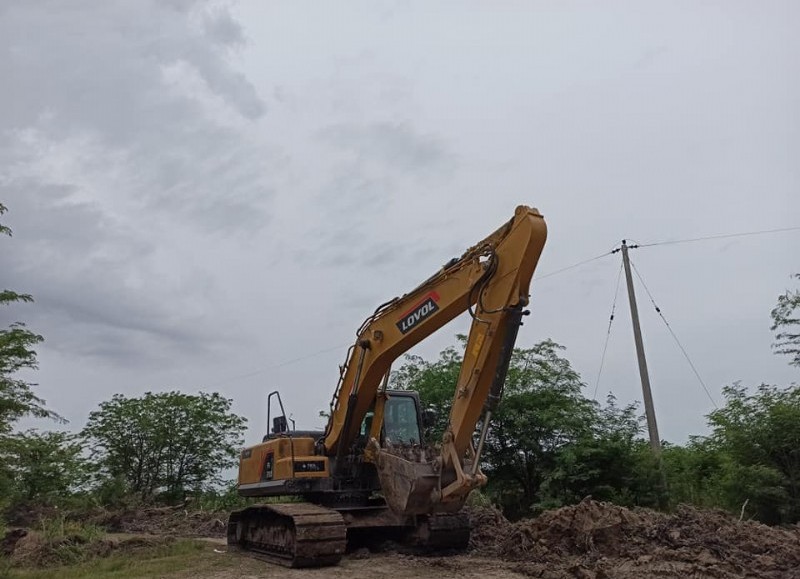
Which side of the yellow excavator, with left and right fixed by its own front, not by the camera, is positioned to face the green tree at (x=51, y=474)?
back

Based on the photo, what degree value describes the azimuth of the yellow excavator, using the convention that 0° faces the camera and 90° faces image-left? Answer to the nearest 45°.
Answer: approximately 315°

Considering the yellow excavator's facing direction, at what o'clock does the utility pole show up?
The utility pole is roughly at 9 o'clock from the yellow excavator.

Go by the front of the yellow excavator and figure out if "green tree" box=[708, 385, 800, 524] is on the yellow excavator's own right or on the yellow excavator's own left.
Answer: on the yellow excavator's own left

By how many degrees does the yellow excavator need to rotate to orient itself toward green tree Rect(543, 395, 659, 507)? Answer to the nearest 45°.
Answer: approximately 90° to its left

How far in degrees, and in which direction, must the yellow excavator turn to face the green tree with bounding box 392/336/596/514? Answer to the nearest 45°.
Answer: approximately 90° to its left

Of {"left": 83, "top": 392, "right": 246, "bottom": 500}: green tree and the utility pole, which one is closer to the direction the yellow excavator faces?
the utility pole

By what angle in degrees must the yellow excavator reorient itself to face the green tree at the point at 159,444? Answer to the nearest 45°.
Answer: approximately 180°
